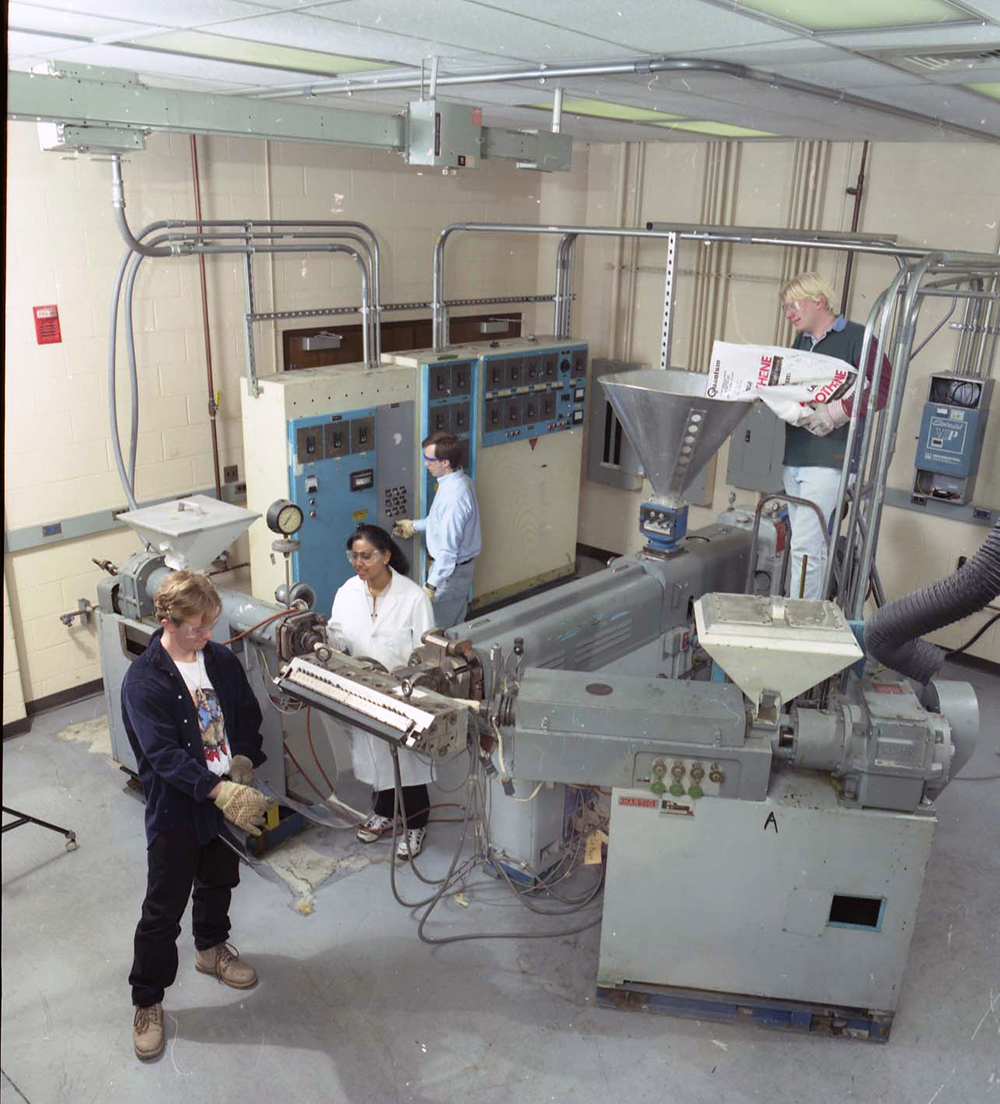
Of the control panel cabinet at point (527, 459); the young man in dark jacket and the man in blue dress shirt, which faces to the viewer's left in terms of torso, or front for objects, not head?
the man in blue dress shirt

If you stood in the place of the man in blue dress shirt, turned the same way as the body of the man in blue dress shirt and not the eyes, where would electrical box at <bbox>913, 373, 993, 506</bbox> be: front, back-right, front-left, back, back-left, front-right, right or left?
back

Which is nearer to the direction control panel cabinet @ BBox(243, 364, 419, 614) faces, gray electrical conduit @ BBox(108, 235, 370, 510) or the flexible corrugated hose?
the flexible corrugated hose

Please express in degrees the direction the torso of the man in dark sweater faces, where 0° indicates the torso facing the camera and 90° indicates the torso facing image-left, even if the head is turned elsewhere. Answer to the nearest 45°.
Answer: approximately 45°

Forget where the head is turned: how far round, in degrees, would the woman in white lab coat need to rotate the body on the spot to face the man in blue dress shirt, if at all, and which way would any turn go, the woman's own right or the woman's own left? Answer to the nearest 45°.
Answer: approximately 135° to the woman's own right

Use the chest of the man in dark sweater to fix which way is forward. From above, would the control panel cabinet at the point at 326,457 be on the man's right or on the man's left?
on the man's right

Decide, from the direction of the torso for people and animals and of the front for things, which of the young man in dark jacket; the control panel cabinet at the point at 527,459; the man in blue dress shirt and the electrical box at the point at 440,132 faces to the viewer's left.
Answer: the man in blue dress shirt

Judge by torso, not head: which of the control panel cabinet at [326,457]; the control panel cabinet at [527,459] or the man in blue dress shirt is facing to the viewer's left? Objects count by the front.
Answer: the man in blue dress shirt

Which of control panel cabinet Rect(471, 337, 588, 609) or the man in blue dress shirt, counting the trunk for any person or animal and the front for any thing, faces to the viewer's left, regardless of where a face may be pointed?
the man in blue dress shirt

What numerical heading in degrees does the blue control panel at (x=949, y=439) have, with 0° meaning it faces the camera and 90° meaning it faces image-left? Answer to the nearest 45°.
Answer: approximately 45°

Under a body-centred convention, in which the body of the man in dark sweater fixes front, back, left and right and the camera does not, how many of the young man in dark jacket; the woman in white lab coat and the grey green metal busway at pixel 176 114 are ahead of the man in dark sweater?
3

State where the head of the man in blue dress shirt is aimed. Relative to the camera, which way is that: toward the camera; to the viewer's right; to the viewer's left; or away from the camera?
to the viewer's left

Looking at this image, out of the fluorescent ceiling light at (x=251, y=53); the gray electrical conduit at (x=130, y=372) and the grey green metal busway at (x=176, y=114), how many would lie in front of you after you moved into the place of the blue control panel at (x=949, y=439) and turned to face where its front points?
3

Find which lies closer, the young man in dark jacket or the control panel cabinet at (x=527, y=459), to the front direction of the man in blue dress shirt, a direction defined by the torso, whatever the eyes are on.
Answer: the young man in dark jacket

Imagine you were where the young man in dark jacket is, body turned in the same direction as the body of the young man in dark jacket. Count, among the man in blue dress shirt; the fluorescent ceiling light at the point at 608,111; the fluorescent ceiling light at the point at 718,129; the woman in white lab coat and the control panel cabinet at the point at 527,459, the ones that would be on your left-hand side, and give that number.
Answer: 5

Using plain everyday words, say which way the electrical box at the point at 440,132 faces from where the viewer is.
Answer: facing the viewer and to the right of the viewer
